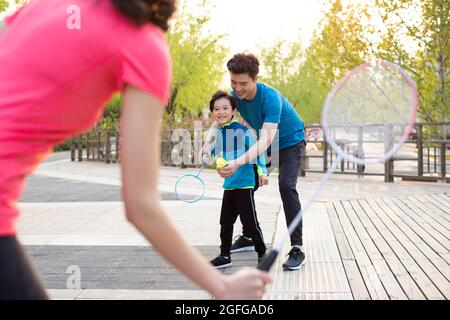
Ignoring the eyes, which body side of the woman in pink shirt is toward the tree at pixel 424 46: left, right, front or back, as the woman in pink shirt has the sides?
front

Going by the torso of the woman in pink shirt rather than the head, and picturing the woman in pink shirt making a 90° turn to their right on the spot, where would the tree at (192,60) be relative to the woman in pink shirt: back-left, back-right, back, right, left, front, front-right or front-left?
back-left

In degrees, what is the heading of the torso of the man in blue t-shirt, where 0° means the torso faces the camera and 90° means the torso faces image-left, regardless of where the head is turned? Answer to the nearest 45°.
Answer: approximately 45°

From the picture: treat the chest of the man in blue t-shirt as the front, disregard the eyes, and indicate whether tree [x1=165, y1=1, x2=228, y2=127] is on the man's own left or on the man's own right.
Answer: on the man's own right

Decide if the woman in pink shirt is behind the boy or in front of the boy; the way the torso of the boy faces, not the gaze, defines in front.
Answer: in front

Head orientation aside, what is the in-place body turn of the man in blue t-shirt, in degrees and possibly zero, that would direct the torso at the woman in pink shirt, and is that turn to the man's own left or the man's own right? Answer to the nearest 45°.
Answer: approximately 45° to the man's own left

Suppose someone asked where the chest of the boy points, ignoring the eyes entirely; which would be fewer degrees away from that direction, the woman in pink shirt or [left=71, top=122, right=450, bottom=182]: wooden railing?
the woman in pink shirt

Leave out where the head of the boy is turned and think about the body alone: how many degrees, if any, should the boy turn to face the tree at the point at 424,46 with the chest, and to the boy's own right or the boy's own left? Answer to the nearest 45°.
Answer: approximately 180°

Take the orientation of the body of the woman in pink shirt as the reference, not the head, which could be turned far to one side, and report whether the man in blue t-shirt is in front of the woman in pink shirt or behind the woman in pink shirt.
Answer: in front

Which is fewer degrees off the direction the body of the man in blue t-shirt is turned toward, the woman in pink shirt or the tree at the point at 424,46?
the woman in pink shirt

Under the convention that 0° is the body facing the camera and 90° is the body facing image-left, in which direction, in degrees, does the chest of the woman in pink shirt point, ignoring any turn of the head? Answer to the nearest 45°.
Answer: approximately 225°

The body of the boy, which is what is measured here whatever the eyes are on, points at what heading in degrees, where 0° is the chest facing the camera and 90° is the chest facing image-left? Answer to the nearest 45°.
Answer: approximately 45°

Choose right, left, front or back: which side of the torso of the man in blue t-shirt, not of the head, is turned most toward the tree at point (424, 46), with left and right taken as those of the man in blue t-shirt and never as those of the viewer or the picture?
back
